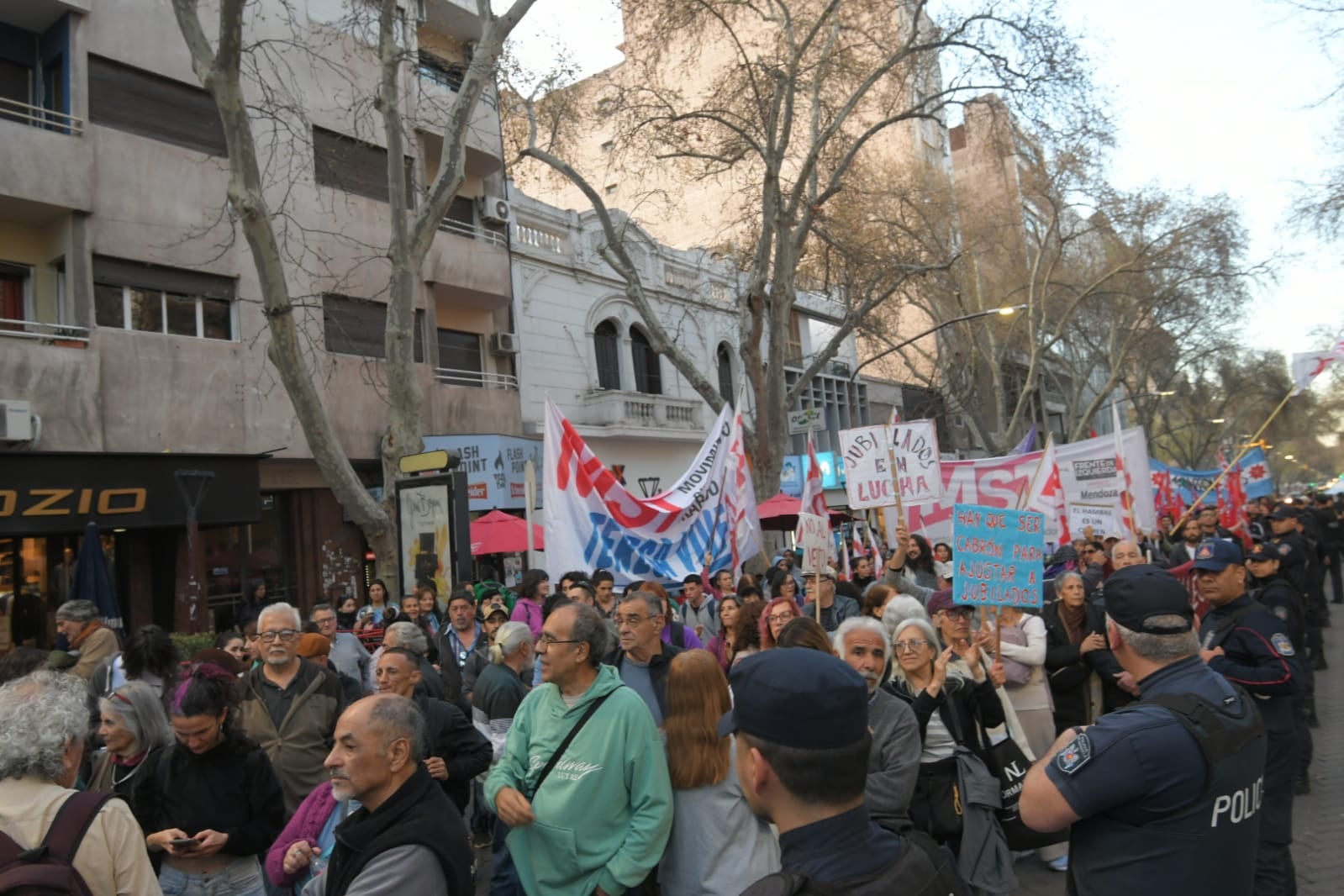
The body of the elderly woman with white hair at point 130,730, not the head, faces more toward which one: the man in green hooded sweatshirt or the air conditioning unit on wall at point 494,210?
the man in green hooded sweatshirt

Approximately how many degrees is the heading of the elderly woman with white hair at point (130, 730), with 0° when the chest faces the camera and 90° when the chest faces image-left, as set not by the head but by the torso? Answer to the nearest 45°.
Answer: approximately 45°

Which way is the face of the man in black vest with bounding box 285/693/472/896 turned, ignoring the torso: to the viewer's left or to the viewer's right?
to the viewer's left

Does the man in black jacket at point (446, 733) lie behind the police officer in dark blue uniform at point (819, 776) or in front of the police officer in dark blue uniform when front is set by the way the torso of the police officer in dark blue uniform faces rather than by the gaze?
in front

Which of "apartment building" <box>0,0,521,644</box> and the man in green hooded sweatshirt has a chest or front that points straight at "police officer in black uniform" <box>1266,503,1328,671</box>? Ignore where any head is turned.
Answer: the apartment building

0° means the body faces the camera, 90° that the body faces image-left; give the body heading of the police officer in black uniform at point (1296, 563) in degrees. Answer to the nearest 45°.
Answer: approximately 90°

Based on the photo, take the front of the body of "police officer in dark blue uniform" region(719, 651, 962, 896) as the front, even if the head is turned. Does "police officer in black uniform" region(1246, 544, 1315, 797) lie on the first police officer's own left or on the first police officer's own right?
on the first police officer's own right

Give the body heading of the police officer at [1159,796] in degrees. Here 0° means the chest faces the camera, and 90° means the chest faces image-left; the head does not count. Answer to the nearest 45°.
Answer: approximately 135°

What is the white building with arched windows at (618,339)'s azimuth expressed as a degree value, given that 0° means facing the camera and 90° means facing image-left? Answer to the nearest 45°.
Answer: approximately 315°

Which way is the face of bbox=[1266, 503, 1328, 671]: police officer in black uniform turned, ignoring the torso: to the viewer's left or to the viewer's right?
to the viewer's left

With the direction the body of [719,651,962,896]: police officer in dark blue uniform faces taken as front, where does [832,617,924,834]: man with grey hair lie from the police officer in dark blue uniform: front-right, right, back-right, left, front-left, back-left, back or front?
front-right

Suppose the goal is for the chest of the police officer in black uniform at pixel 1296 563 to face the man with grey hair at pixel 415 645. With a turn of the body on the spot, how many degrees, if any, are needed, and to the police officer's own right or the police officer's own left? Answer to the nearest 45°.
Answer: approximately 45° to the police officer's own left
